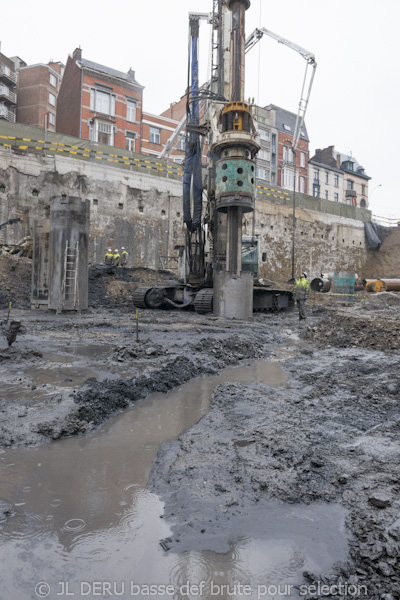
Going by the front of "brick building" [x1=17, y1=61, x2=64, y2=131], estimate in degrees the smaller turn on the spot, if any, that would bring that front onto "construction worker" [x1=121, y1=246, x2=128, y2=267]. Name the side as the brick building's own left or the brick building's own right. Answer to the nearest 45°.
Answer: approximately 45° to the brick building's own right

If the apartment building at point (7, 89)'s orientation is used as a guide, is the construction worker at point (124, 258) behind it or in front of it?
in front

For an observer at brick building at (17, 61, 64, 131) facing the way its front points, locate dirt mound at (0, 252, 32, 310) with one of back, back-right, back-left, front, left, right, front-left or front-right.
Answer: front-right

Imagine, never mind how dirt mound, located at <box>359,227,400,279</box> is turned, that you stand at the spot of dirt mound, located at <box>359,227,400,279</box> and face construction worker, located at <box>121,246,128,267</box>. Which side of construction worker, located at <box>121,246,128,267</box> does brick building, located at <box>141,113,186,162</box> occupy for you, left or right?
right

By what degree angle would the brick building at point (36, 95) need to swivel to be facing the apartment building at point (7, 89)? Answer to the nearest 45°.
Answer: approximately 135° to its right

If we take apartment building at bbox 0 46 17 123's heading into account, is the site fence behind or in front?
in front

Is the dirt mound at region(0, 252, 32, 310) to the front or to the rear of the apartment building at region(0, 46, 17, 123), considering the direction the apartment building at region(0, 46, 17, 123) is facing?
to the front

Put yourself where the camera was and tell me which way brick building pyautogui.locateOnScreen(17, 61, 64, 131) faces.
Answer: facing the viewer and to the right of the viewer

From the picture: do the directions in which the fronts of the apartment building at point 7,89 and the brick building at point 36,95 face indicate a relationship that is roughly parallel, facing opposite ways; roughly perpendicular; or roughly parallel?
roughly parallel

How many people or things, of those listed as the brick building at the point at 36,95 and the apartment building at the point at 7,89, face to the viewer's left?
0

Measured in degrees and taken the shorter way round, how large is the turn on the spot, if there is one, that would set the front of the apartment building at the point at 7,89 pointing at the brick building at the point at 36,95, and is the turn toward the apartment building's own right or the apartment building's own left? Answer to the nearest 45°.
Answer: approximately 45° to the apartment building's own left

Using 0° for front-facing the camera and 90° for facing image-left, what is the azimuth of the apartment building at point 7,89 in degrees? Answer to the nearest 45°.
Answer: approximately 315°
